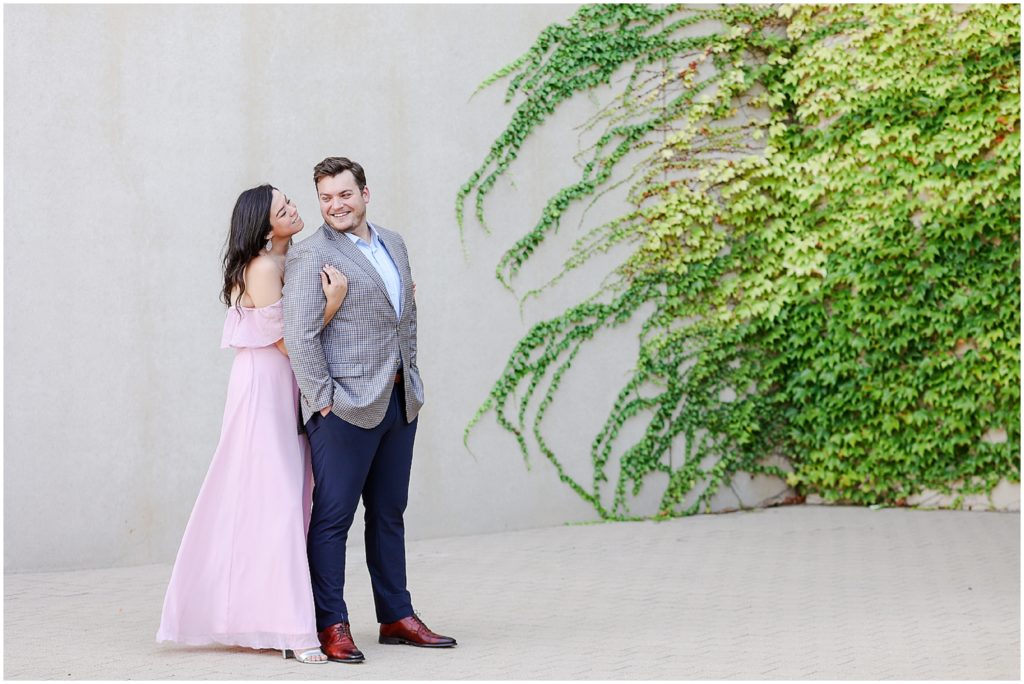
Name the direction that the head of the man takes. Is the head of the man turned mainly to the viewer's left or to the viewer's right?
to the viewer's left

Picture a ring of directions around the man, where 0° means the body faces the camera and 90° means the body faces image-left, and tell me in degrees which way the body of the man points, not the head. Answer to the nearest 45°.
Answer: approximately 315°

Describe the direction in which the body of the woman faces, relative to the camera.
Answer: to the viewer's right

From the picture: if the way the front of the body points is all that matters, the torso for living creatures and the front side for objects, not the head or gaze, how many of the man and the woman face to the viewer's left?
0
